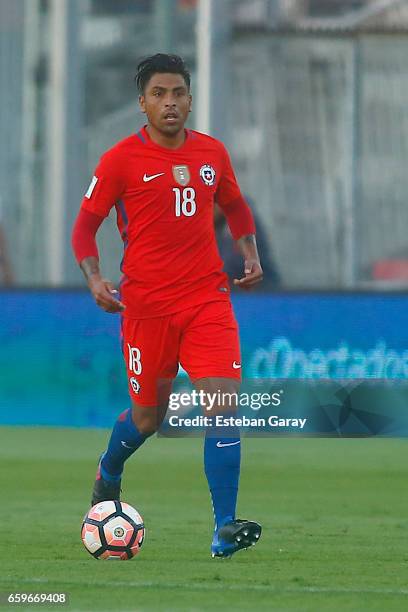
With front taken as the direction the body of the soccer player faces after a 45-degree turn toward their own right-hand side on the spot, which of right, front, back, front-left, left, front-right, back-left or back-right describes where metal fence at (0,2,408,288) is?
back

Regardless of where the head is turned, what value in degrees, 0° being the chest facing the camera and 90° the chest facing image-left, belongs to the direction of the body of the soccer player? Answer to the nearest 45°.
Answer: approximately 315°
